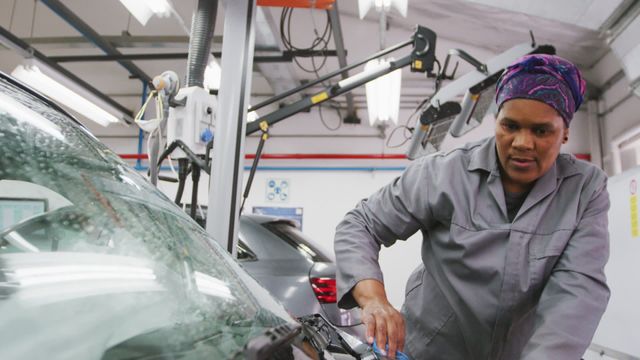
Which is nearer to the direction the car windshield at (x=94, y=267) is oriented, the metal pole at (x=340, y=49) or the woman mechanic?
the woman mechanic

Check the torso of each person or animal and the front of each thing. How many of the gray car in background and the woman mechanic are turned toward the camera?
1

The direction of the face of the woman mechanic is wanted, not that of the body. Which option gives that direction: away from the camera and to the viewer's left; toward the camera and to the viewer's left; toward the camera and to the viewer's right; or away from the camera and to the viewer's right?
toward the camera and to the viewer's left

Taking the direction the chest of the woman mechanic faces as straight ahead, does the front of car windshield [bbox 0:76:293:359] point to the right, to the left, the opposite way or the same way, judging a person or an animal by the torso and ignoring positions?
to the left

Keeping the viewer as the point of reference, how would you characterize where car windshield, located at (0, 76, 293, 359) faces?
facing the viewer and to the right of the viewer

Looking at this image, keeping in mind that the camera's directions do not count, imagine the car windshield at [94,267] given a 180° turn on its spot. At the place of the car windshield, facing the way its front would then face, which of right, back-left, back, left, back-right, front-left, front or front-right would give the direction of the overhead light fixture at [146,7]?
front-right

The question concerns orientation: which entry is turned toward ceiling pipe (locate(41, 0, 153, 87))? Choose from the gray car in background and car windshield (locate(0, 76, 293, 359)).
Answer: the gray car in background

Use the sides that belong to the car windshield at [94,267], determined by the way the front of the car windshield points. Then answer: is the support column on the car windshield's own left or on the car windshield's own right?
on the car windshield's own left

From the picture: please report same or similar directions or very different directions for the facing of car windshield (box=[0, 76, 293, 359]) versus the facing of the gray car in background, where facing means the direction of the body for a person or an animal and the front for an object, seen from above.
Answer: very different directions

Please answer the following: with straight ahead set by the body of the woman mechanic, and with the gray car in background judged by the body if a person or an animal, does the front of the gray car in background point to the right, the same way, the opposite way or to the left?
to the right

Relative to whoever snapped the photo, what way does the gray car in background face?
facing away from the viewer and to the left of the viewer

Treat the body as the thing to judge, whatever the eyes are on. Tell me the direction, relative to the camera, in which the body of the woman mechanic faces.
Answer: toward the camera
